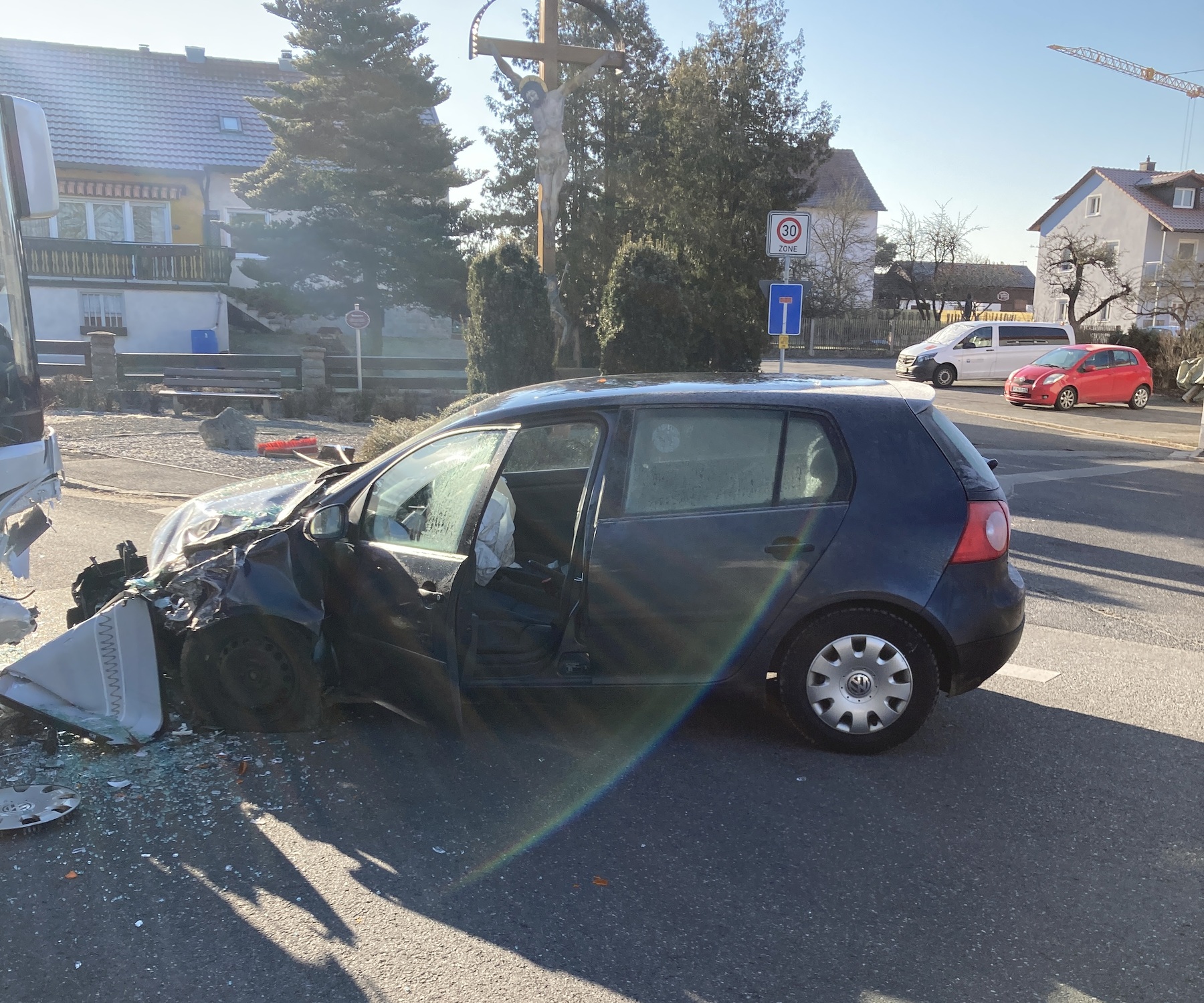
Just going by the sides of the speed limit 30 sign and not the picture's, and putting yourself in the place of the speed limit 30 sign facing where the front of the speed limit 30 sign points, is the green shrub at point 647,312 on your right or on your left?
on your right

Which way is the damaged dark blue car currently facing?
to the viewer's left

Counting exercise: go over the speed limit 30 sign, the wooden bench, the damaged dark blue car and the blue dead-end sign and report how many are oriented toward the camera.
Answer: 3

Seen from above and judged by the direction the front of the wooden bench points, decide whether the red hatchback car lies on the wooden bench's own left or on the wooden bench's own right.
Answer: on the wooden bench's own left

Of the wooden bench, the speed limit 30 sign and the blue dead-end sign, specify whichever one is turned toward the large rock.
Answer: the wooden bench

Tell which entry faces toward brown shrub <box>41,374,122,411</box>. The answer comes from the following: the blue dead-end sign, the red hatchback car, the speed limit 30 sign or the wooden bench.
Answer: the red hatchback car

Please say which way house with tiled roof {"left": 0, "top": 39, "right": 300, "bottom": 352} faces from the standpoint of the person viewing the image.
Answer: facing the viewer

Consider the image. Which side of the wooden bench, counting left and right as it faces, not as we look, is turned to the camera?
front

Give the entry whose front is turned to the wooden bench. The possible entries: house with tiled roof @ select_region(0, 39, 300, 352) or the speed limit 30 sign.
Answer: the house with tiled roof

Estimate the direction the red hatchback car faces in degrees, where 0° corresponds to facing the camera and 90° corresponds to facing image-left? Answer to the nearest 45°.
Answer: approximately 45°

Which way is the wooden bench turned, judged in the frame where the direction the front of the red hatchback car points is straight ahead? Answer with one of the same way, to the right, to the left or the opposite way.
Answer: to the left

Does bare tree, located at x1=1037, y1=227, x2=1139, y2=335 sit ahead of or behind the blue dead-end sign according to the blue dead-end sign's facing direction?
behind

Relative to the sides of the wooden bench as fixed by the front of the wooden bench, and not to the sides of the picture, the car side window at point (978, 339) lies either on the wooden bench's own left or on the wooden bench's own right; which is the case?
on the wooden bench's own left

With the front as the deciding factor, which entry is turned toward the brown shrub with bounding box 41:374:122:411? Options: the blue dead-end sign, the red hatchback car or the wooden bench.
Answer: the red hatchback car

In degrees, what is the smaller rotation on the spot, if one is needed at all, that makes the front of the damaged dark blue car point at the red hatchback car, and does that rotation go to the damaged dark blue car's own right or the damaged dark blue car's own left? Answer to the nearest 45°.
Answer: approximately 135° to the damaged dark blue car's own right

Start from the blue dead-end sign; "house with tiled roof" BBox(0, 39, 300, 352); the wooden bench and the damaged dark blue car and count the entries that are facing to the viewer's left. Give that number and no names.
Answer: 1
